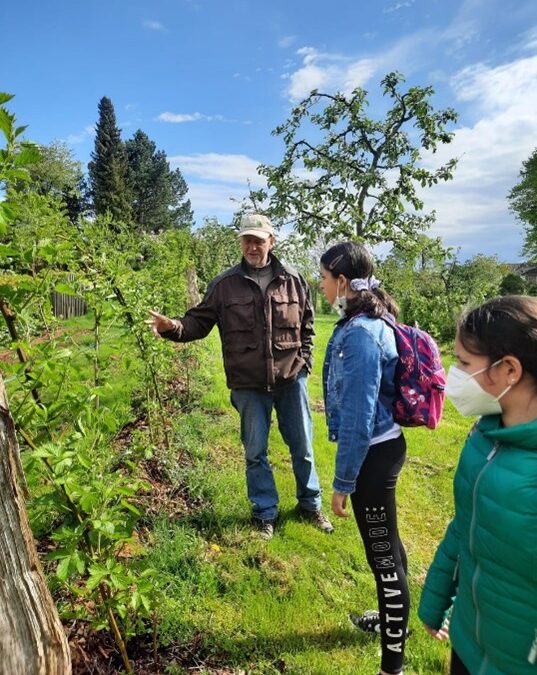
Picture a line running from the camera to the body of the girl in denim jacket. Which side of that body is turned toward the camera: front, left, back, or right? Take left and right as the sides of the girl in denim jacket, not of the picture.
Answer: left

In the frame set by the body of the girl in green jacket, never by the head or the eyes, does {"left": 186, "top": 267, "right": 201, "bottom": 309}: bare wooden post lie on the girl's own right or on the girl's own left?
on the girl's own right

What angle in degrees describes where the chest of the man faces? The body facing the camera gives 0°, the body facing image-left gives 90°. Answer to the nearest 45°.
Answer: approximately 0°

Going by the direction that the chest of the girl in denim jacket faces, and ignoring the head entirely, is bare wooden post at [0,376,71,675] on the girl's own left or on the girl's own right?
on the girl's own left

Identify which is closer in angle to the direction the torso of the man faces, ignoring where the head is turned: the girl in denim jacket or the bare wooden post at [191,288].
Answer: the girl in denim jacket

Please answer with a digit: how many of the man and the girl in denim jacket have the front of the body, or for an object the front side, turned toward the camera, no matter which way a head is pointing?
1

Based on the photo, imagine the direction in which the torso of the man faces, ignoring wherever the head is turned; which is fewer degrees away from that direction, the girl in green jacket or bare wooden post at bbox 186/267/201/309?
the girl in green jacket

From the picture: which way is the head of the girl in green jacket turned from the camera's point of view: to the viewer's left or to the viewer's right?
to the viewer's left
